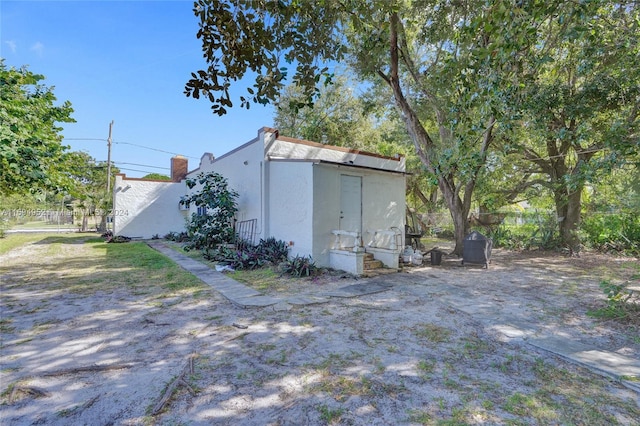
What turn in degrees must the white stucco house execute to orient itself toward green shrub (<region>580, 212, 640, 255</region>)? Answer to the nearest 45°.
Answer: approximately 45° to its left

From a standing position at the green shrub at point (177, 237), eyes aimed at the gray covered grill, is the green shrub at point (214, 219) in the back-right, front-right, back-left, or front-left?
front-right

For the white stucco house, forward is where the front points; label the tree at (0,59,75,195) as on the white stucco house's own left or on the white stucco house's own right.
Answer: on the white stucco house's own right

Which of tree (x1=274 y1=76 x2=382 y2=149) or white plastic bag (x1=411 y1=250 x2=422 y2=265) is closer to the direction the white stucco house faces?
the white plastic bag

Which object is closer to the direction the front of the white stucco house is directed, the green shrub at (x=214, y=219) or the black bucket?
the black bucket

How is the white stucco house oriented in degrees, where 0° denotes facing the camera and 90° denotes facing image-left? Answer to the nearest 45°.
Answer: approximately 315°

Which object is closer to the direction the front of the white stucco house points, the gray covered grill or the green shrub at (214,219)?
the gray covered grill

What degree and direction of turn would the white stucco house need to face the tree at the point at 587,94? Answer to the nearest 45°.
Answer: approximately 45° to its left

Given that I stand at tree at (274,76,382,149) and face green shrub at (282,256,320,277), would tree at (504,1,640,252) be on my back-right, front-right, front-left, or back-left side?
front-left

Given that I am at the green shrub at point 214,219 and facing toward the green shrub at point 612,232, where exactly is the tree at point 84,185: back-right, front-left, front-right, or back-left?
back-left

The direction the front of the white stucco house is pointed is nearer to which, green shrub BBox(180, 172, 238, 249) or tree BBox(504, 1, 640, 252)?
the tree

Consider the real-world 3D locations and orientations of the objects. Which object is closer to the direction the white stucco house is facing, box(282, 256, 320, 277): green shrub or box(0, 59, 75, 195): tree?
the green shrub

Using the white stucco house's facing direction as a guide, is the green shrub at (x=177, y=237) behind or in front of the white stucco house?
behind
